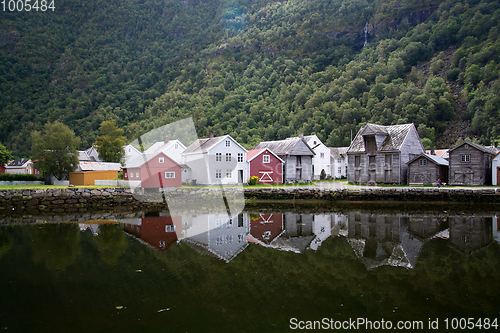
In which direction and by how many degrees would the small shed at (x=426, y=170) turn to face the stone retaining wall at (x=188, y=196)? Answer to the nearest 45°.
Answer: approximately 45° to its right

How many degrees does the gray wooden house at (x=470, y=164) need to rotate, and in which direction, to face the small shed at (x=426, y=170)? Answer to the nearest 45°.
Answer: approximately 90° to its right

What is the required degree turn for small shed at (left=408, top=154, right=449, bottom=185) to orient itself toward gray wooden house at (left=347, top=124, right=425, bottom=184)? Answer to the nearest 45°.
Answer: approximately 90° to its right

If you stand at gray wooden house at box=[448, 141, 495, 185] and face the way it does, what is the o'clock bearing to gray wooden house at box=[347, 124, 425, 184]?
gray wooden house at box=[347, 124, 425, 184] is roughly at 3 o'clock from gray wooden house at box=[448, 141, 495, 185].

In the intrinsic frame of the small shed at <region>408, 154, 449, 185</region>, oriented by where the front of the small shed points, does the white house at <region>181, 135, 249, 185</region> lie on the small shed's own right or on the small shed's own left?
on the small shed's own right

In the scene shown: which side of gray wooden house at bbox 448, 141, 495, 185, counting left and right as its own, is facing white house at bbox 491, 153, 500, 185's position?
left

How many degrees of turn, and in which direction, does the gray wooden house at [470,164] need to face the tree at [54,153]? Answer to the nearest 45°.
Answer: approximately 45° to its right

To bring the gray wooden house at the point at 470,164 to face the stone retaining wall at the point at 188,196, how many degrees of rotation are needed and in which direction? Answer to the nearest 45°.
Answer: approximately 45° to its right

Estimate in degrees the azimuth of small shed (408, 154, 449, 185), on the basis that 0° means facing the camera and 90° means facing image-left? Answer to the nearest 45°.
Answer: approximately 0°

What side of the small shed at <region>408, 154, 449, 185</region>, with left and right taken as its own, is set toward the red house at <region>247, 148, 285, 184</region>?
right

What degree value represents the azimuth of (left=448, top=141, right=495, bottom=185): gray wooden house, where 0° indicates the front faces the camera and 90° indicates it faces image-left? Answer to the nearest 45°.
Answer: approximately 0°

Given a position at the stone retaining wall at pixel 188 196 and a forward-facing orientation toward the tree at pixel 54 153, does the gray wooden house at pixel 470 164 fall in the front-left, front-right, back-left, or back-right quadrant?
back-right

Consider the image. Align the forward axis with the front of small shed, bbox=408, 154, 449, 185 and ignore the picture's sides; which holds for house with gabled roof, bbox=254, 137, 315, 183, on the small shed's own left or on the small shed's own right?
on the small shed's own right

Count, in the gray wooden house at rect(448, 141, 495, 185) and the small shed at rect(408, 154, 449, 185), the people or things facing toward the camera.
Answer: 2
